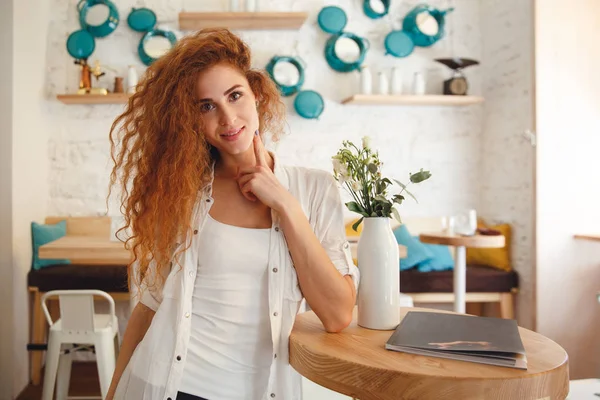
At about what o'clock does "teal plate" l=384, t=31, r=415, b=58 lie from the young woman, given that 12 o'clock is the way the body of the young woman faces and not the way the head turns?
The teal plate is roughly at 7 o'clock from the young woman.

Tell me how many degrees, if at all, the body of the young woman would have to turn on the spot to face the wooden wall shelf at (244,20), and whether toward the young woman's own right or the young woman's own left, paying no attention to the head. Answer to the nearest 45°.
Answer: approximately 180°

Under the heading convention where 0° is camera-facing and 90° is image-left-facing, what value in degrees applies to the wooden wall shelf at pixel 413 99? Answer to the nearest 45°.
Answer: approximately 0°

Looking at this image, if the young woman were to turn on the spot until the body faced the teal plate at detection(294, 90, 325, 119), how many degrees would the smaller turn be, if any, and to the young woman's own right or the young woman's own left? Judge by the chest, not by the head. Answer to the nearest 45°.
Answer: approximately 180°

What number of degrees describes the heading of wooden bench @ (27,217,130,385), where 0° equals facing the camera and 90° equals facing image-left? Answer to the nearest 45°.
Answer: approximately 0°

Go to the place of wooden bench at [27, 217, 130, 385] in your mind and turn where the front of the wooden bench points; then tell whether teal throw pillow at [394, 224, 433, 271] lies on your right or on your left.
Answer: on your left
